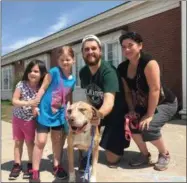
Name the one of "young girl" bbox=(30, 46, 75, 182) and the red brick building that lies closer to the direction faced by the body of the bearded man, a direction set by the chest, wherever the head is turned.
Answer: the young girl

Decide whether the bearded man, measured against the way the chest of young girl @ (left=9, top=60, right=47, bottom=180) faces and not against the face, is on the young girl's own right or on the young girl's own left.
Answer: on the young girl's own left

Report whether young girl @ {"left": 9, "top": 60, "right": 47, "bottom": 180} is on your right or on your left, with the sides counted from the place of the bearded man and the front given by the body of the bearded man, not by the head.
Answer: on your right

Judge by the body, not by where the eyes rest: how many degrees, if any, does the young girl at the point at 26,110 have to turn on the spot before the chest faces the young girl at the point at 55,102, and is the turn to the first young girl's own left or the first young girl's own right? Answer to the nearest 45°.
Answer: approximately 45° to the first young girl's own left

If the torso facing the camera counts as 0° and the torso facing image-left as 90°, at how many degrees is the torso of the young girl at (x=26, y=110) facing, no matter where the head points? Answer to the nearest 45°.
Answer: approximately 0°

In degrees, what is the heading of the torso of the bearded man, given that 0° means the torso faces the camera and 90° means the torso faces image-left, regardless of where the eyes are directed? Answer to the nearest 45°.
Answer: approximately 45°

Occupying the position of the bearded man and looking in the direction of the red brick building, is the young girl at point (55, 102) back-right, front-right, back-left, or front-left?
back-left
